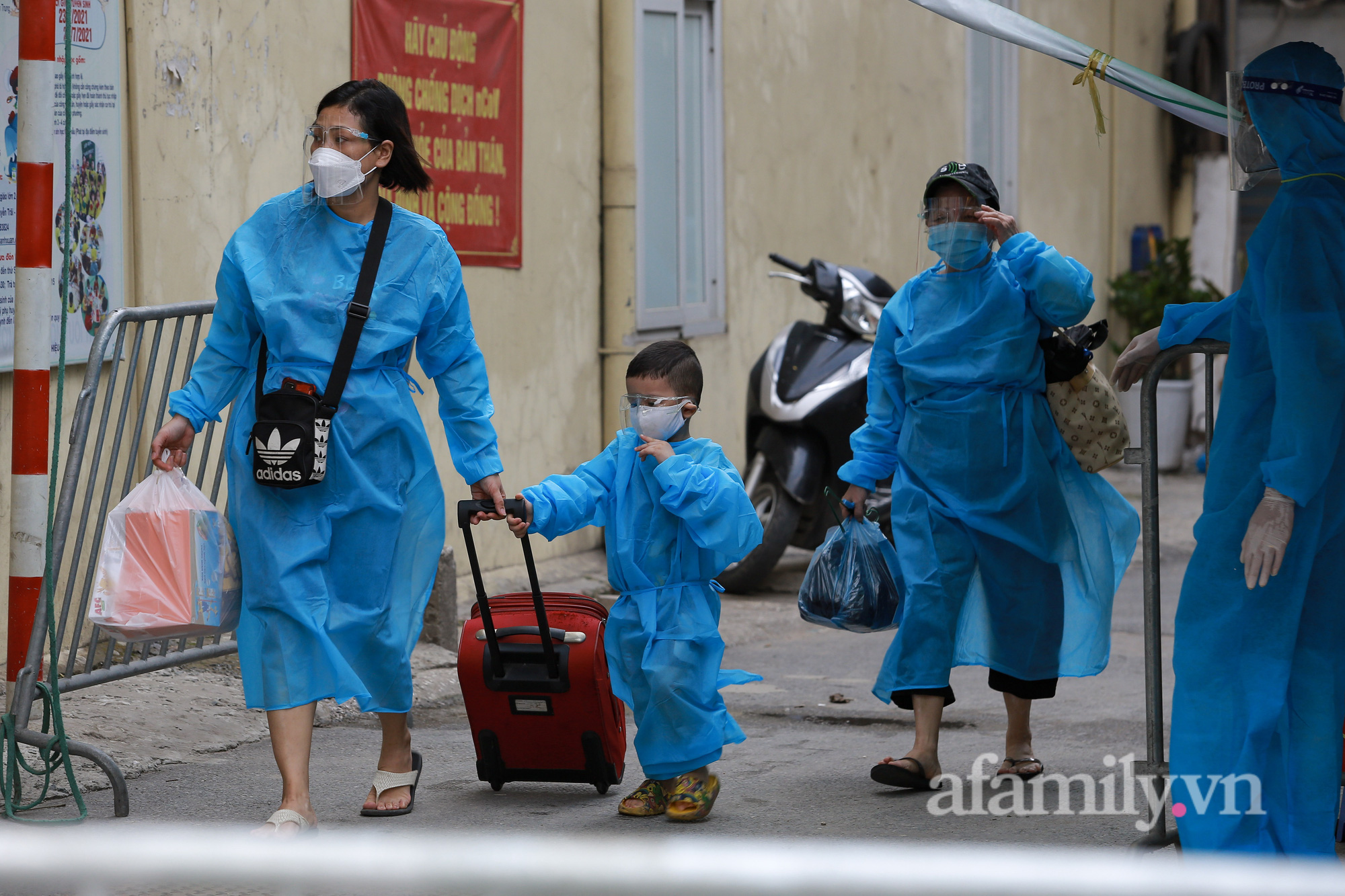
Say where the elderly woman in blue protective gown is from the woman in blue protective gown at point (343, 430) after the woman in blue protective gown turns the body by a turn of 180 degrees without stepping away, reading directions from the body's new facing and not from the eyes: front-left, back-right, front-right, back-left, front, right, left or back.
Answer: right

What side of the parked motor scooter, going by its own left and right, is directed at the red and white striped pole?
front

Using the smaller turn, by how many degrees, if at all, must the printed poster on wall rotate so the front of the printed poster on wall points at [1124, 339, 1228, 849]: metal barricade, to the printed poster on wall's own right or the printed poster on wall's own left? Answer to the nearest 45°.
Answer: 0° — it already faces it

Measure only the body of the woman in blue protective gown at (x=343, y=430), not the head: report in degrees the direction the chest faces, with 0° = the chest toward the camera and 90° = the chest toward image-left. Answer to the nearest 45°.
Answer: approximately 0°

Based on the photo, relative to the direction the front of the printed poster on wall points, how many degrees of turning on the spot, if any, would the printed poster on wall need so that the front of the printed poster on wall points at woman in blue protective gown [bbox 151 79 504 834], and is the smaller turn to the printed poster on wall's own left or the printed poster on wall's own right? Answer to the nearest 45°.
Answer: approximately 45° to the printed poster on wall's own right

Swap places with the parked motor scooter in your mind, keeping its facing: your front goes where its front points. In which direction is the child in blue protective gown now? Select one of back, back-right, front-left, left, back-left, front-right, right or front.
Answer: front-left

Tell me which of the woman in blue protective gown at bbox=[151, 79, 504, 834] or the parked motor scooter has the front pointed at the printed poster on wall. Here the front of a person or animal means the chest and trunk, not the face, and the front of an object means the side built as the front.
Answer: the parked motor scooter

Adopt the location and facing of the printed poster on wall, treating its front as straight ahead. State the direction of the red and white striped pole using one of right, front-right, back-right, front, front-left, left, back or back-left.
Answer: front-right

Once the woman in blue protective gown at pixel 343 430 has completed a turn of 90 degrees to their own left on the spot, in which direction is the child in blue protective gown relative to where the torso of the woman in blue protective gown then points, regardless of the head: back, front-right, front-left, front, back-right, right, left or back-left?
front

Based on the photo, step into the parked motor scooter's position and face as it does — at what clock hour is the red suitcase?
The red suitcase is roughly at 11 o'clock from the parked motor scooter.

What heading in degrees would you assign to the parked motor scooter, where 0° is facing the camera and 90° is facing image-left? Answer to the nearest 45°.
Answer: approximately 45°

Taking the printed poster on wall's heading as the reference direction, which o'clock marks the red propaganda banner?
The red propaganda banner is roughly at 9 o'clock from the printed poster on wall.
